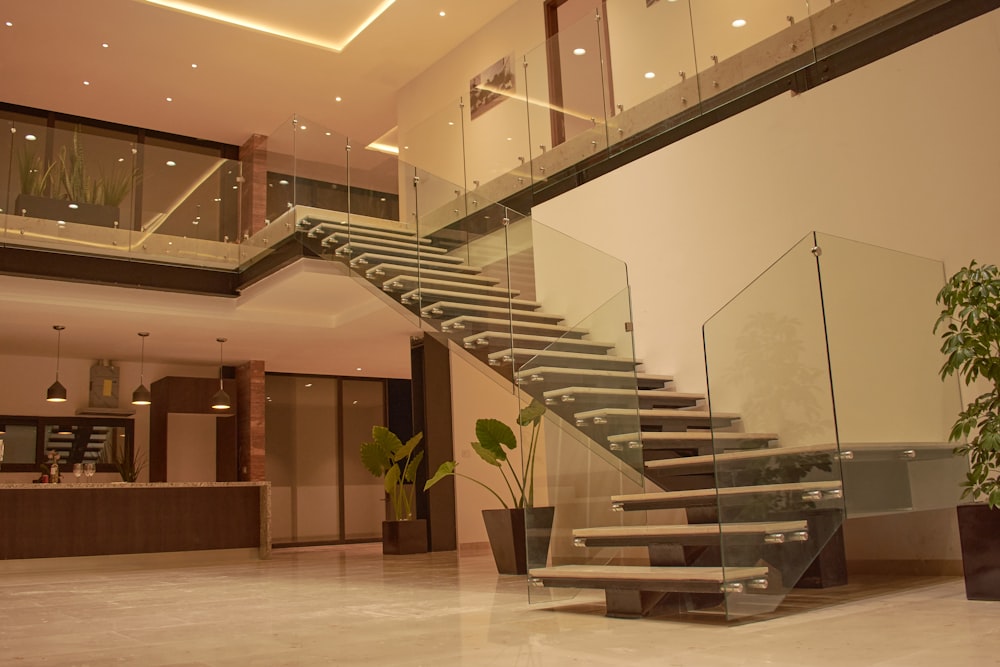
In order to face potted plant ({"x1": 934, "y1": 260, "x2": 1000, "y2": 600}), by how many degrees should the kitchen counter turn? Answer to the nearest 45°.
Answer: approximately 45° to its left

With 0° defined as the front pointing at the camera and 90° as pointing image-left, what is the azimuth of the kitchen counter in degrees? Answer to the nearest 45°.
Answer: approximately 0°

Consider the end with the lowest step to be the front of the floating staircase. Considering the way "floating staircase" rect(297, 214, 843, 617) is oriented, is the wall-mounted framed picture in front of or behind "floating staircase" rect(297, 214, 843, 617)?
behind

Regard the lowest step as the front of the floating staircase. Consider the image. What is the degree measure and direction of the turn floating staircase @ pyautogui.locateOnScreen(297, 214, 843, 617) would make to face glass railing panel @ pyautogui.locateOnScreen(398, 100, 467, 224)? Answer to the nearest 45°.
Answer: approximately 180°

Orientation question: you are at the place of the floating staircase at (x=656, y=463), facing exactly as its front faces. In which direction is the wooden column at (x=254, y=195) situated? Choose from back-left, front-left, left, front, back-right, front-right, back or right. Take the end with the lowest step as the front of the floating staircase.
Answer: back-right

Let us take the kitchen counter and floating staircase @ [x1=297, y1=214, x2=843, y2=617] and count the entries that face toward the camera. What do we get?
2

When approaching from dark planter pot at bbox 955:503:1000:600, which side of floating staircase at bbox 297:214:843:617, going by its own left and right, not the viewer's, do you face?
left

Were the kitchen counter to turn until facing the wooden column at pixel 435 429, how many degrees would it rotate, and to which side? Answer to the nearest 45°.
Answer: approximately 90° to its left
